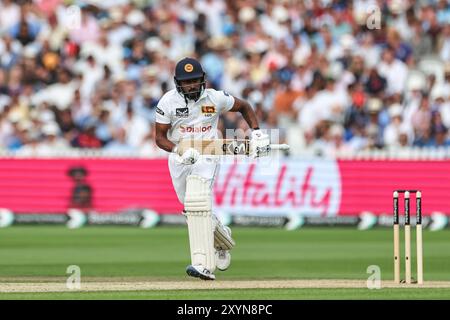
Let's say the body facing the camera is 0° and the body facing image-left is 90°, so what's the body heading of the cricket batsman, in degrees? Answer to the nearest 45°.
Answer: approximately 0°
